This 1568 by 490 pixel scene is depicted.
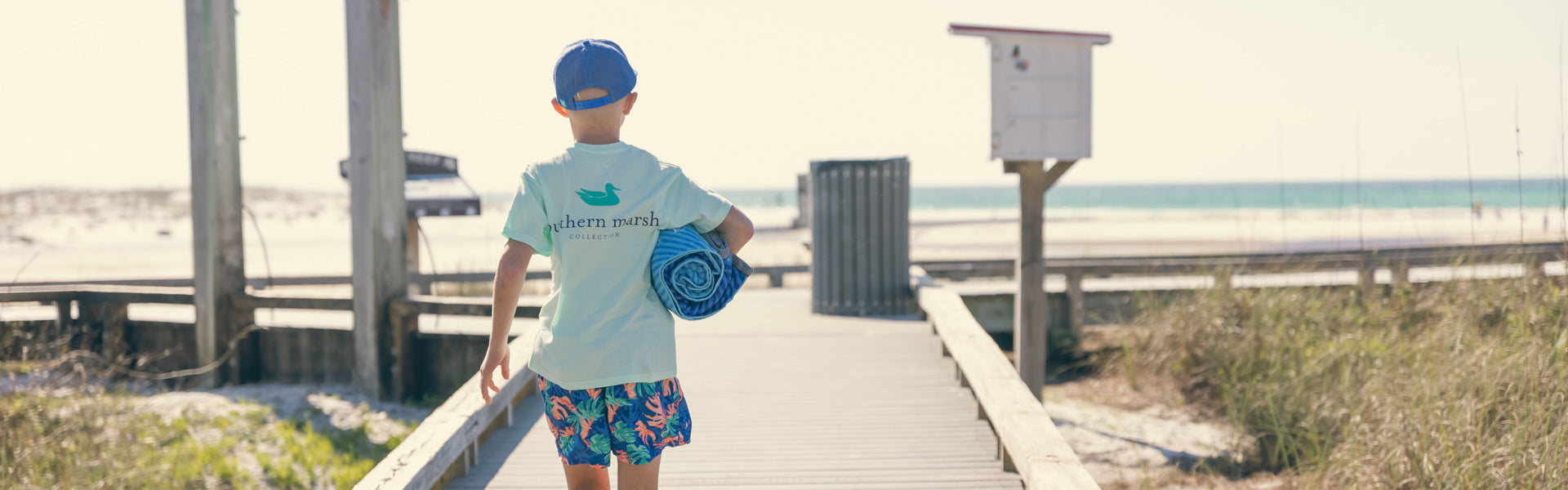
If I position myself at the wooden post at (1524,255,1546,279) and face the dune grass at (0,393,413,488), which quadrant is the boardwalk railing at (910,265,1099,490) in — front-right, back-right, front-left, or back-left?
front-left

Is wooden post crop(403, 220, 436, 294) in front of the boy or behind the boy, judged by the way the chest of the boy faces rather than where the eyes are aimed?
in front

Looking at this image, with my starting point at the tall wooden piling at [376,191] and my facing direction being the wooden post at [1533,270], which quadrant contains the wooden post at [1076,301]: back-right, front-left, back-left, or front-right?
front-left

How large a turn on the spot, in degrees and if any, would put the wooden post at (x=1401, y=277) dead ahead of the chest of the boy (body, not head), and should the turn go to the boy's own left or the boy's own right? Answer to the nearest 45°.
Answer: approximately 45° to the boy's own right

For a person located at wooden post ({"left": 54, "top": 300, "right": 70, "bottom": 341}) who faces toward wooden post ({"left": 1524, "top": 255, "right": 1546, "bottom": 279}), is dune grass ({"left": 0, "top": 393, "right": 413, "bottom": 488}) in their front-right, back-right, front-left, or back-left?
front-right

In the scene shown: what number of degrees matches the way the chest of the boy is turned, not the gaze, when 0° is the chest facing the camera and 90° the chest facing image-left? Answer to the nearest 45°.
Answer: approximately 180°

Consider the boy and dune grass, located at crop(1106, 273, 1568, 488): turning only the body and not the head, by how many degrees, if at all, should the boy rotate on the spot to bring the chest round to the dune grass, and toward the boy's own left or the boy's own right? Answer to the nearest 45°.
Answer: approximately 45° to the boy's own right

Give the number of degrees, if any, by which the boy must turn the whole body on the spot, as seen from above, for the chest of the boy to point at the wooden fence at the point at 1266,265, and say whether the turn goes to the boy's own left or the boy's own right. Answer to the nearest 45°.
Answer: approximately 45° to the boy's own right

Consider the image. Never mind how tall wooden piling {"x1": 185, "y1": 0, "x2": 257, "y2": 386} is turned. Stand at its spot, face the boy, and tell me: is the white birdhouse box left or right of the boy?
left

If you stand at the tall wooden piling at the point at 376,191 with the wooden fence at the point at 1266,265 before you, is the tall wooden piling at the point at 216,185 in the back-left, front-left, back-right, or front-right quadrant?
back-left

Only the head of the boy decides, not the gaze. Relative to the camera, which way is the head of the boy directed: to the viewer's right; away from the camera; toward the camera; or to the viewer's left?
away from the camera

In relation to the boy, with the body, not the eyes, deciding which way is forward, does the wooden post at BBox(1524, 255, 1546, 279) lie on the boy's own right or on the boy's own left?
on the boy's own right

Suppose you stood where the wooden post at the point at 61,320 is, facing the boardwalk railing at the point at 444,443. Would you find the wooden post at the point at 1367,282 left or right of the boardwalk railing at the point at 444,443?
left
